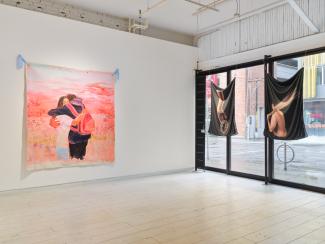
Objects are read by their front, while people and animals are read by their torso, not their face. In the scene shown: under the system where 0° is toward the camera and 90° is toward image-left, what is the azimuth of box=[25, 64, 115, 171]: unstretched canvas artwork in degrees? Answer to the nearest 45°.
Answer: approximately 315°

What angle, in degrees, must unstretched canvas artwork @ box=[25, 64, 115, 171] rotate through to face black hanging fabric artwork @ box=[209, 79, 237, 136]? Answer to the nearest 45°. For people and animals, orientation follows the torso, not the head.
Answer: approximately 45° to its left

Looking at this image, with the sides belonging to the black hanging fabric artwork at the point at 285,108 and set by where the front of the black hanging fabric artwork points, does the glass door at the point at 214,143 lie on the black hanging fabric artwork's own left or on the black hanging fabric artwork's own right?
on the black hanging fabric artwork's own right

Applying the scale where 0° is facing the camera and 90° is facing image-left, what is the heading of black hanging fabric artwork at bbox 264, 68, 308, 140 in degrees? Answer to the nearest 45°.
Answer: approximately 45°

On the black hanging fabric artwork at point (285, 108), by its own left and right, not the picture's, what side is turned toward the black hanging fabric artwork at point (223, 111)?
right

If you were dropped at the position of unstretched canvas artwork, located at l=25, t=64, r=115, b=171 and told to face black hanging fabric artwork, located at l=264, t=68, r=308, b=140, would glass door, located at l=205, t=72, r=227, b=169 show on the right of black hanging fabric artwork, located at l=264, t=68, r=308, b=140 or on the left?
left

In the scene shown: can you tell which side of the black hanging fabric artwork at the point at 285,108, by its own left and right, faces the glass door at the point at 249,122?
right

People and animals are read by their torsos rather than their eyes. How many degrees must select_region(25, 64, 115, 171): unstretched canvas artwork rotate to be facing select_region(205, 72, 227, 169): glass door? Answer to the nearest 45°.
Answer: approximately 45° to its left
